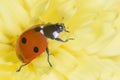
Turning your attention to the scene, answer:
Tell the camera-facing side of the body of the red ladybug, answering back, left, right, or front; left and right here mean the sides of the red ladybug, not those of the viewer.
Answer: right
